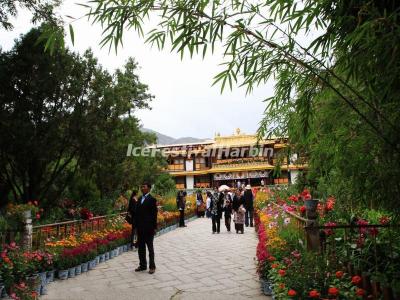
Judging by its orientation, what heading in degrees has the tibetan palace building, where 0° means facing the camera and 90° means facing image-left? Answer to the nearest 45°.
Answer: approximately 0°

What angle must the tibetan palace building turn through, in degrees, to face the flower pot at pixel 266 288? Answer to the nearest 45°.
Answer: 0° — it already faces it

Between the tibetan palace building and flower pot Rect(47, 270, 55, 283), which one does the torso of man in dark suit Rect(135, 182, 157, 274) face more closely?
the flower pot

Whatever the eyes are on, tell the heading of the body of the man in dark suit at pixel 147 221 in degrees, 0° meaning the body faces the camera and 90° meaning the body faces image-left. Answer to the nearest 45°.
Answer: approximately 45°

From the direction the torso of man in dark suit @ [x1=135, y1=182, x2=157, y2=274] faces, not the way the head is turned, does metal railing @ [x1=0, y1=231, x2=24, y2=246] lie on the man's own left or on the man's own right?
on the man's own right

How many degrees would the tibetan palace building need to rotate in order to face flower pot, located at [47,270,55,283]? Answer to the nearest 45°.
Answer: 0° — it already faces it

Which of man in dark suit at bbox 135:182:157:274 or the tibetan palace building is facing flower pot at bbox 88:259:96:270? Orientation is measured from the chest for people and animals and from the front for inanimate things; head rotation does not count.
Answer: the tibetan palace building

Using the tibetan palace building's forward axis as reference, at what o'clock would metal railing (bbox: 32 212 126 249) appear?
The metal railing is roughly at 12 o'clock from the tibetan palace building.

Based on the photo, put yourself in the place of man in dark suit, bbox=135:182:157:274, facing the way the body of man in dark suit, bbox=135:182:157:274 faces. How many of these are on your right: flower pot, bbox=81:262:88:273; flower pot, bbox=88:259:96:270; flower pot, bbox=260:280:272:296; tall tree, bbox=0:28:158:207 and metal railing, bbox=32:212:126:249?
4

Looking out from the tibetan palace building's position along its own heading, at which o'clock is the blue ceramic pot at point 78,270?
The blue ceramic pot is roughly at 12 o'clock from the tibetan palace building.

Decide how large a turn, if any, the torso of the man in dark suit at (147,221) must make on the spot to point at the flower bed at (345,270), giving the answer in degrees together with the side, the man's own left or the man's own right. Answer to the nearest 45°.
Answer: approximately 90° to the man's own left
